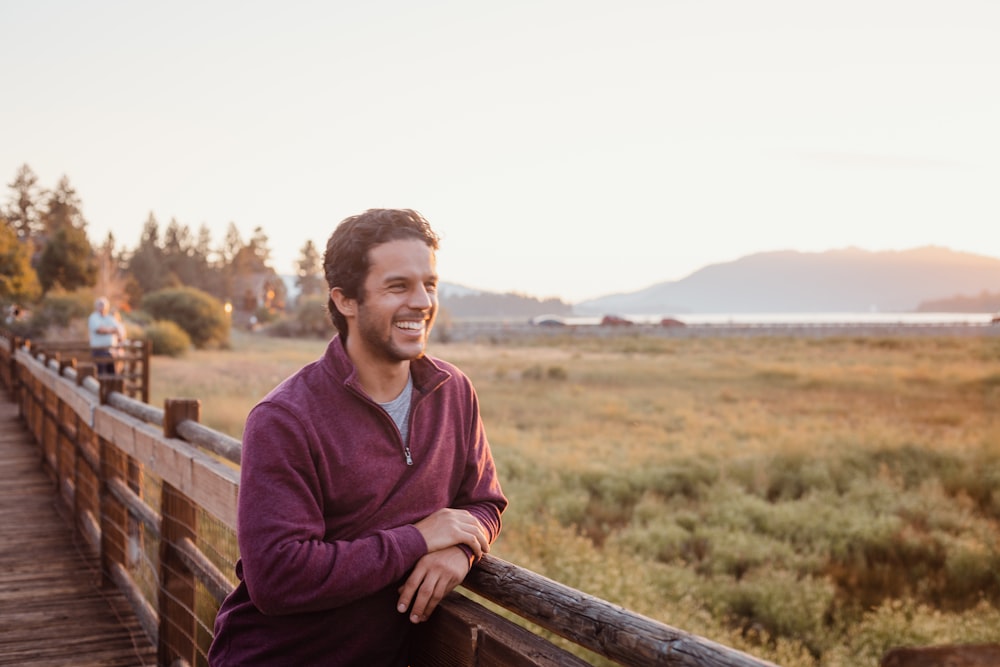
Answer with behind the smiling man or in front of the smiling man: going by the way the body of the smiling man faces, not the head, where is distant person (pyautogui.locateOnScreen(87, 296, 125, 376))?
behind

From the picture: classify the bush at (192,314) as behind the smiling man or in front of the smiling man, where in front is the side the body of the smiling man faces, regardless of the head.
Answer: behind

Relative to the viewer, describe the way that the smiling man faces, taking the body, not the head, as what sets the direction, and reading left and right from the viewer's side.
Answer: facing the viewer and to the right of the viewer

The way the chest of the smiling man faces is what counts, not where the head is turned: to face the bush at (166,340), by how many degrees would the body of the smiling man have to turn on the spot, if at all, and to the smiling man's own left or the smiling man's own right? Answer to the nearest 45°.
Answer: approximately 135° to the smiling man's own left
